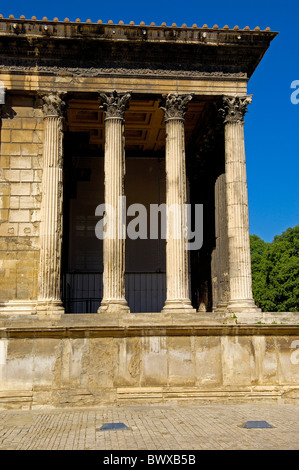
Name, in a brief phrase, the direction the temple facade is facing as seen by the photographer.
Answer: facing to the right of the viewer

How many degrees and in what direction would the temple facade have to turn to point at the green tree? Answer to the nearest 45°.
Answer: approximately 45° to its left

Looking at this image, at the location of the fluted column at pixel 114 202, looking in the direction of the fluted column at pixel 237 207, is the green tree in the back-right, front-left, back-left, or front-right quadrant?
front-left

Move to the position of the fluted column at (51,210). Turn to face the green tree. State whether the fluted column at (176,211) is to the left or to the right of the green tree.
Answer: right

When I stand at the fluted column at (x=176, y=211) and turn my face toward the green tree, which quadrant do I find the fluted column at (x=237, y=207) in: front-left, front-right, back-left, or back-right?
front-right
